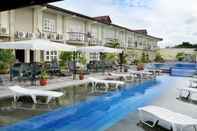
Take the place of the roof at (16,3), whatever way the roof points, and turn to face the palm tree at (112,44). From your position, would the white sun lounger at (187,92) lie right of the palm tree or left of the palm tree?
right

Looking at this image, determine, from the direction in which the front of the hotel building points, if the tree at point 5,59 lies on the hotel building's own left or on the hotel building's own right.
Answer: on the hotel building's own right

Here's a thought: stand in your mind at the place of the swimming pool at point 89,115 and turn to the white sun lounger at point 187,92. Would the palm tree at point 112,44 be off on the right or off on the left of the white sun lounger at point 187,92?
left

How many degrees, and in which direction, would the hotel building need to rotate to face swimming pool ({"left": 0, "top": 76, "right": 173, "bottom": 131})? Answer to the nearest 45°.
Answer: approximately 45° to its right

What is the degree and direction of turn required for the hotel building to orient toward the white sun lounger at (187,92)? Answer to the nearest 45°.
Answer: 0° — it already faces it

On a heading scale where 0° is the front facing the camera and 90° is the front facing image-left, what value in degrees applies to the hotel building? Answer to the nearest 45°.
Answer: approximately 315°
